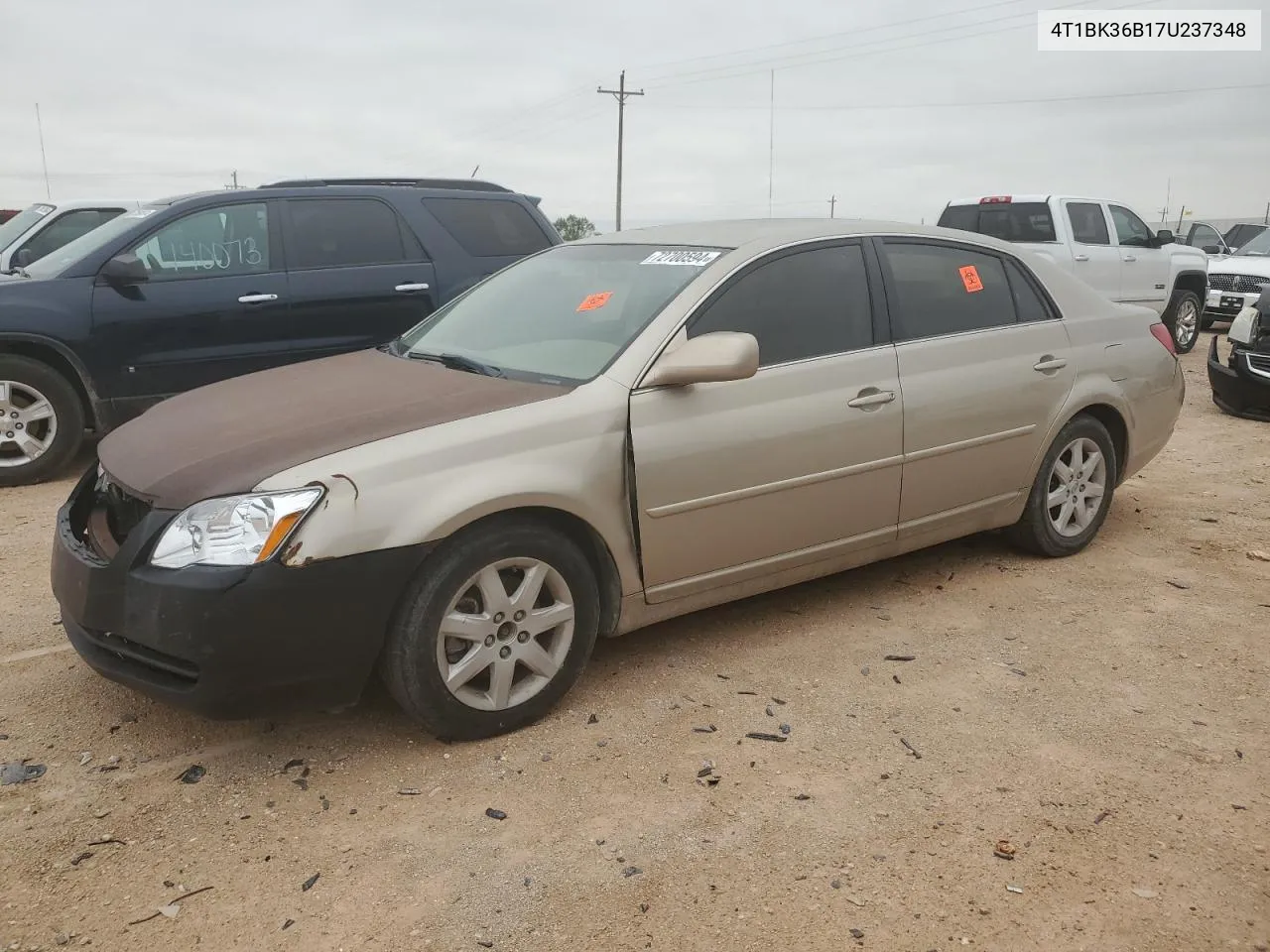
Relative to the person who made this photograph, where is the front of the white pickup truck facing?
facing away from the viewer and to the right of the viewer

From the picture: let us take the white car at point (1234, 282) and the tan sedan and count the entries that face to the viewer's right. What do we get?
0

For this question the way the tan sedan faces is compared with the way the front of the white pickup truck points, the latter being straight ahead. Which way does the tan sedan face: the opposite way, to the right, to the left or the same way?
the opposite way

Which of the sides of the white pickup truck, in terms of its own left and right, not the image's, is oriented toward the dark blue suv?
back

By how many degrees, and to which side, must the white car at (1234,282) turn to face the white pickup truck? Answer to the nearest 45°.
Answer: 0° — it already faces it

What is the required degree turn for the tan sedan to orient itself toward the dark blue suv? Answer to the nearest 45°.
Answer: approximately 90° to its right

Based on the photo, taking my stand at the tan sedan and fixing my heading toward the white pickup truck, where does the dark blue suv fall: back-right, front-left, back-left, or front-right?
front-left

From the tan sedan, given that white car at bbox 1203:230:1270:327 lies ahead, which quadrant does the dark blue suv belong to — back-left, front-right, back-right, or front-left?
front-left

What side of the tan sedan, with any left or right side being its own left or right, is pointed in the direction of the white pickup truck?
back

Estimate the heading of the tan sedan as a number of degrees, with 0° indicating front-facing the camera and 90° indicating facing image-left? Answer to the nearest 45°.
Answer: approximately 45°

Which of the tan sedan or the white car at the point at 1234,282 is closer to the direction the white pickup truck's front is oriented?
the white car

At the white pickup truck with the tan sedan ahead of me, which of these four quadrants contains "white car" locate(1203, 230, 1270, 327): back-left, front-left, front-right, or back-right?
back-left

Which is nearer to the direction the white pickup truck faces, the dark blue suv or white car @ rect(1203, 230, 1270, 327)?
the white car

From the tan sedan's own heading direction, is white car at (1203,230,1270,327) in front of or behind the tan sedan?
behind

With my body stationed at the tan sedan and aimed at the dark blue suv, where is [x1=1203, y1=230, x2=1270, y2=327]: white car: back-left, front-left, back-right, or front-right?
front-right

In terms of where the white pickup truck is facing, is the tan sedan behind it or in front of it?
behind

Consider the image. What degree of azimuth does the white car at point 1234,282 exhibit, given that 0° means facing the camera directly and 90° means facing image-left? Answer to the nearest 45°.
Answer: approximately 45°

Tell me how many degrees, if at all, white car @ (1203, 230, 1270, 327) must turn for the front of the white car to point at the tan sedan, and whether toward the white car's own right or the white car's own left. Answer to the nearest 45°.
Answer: approximately 45° to the white car's own left
